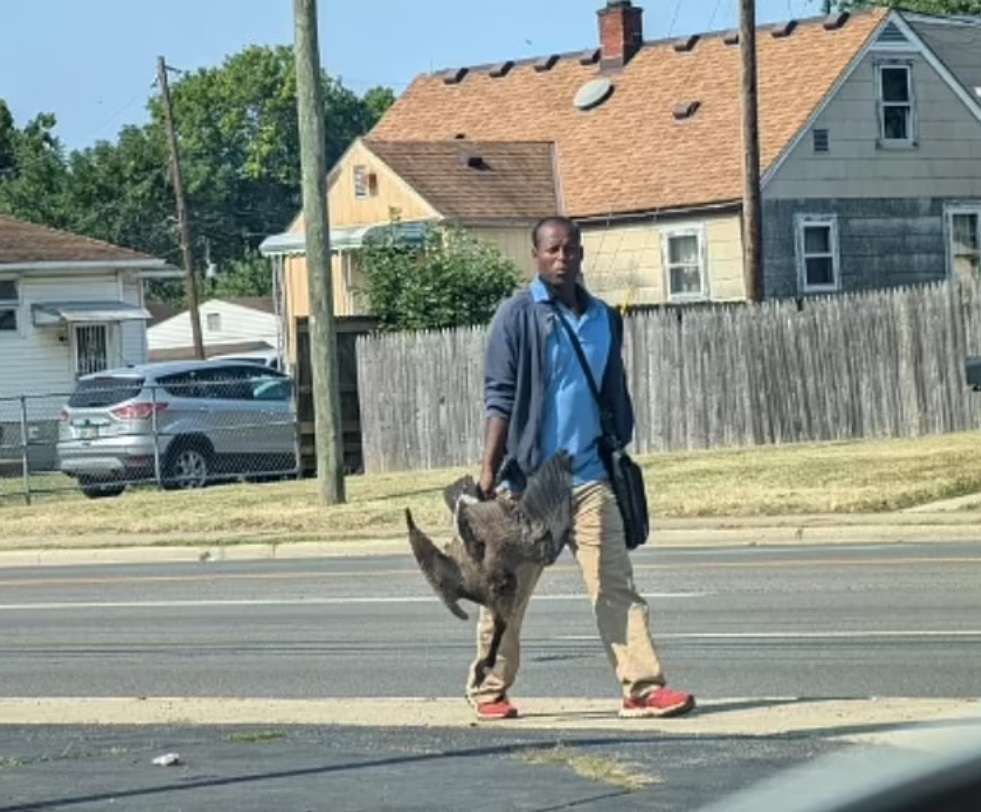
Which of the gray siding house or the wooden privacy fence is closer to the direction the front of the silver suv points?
the gray siding house

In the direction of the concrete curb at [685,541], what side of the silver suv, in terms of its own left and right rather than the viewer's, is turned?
right

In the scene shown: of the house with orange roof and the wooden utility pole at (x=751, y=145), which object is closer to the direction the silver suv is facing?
the house with orange roof

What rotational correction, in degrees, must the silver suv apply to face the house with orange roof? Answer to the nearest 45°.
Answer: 0° — it already faces it

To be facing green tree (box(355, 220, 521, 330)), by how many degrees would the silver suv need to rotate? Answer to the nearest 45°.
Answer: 0° — it already faces it

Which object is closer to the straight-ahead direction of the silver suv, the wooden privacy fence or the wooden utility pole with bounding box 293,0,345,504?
the wooden privacy fence

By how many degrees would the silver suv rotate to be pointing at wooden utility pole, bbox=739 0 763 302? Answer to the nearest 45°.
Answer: approximately 45° to its right

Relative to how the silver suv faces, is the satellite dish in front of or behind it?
in front

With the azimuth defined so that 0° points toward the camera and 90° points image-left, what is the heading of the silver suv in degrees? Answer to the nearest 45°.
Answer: approximately 225°

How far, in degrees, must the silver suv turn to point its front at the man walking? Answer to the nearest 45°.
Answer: approximately 135° to its right

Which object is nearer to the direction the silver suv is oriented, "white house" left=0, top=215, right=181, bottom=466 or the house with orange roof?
the house with orange roof

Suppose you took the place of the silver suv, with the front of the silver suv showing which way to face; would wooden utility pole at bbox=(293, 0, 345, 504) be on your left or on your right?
on your right

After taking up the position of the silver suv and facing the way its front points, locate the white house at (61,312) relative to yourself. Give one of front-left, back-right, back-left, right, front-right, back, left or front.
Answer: front-left
